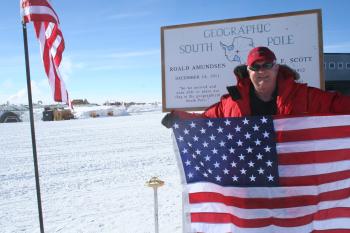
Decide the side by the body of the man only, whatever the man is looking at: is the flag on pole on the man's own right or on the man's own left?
on the man's own right

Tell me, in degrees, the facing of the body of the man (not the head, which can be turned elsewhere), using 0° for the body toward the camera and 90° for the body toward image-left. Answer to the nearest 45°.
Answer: approximately 0°

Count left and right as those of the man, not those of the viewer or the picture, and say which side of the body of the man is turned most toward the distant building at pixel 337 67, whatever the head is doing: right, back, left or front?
back

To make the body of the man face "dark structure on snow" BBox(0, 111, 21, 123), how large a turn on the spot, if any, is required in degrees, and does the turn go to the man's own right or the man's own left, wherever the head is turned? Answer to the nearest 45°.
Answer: approximately 135° to the man's own right
